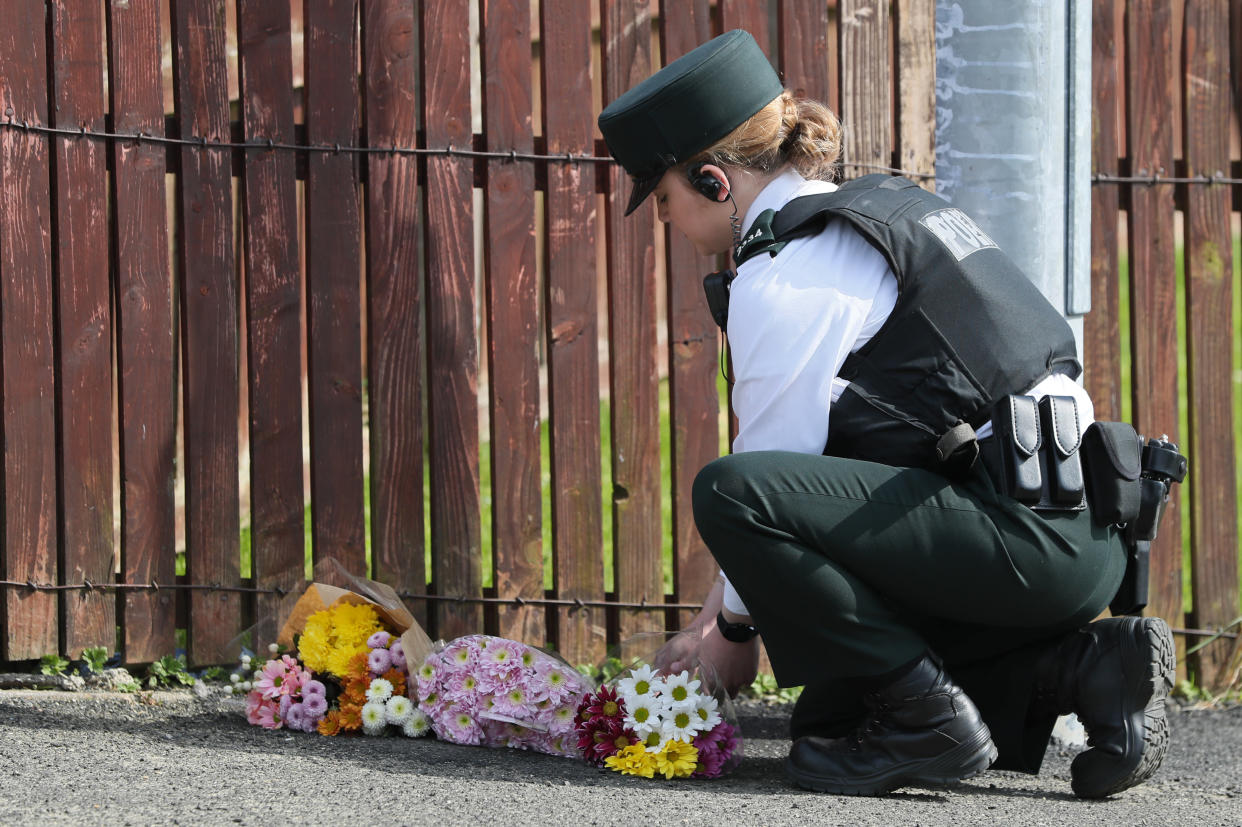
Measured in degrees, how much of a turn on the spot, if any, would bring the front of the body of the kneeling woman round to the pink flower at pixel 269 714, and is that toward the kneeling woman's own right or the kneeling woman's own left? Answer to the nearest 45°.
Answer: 0° — they already face it

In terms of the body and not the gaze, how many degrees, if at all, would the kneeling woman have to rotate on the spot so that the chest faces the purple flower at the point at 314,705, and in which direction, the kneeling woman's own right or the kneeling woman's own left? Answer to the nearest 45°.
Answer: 0° — they already face it

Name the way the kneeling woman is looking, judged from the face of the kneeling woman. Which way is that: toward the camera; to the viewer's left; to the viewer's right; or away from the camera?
to the viewer's left

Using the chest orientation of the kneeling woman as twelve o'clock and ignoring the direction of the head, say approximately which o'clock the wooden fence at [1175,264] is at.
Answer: The wooden fence is roughly at 4 o'clock from the kneeling woman.

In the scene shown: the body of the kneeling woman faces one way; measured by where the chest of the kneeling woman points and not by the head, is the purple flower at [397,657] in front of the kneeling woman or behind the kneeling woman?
in front

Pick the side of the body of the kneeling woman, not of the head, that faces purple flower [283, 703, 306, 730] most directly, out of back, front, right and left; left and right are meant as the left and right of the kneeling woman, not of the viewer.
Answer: front

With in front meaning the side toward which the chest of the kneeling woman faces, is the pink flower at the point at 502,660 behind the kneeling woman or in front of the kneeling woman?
in front

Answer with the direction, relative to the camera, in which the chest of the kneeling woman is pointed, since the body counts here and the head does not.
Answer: to the viewer's left
